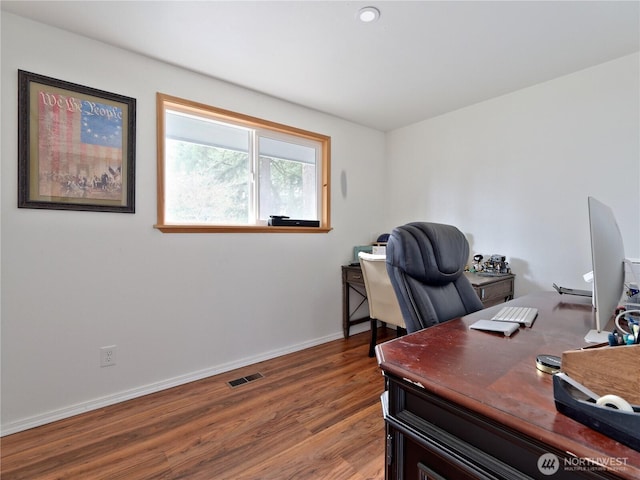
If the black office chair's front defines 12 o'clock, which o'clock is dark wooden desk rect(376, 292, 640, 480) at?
The dark wooden desk is roughly at 1 o'clock from the black office chair.

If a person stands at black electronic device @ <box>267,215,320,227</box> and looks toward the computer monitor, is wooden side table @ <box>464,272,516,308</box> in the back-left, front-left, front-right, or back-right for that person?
front-left

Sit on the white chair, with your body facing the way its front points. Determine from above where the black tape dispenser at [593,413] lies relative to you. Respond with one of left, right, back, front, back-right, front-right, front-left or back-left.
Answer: back-right

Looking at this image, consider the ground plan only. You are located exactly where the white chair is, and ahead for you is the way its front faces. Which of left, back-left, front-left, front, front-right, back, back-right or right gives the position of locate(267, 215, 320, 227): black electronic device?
back-left

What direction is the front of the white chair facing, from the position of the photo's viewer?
facing away from the viewer and to the right of the viewer

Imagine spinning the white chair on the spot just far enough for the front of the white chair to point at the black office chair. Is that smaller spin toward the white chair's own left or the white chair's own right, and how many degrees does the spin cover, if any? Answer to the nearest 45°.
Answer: approximately 135° to the white chair's own right

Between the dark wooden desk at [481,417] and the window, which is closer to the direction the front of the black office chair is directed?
the dark wooden desk

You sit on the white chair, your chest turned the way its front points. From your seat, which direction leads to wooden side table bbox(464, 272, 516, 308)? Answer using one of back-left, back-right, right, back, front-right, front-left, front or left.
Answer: front-right

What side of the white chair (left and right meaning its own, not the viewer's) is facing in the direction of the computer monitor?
right

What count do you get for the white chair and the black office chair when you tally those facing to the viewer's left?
0

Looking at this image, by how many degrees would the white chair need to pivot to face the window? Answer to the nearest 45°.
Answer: approximately 135° to its left
